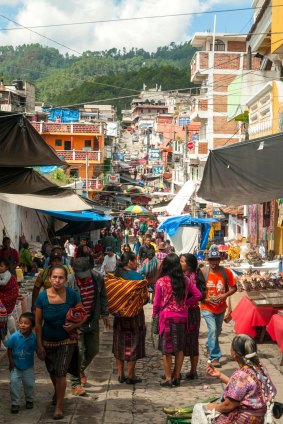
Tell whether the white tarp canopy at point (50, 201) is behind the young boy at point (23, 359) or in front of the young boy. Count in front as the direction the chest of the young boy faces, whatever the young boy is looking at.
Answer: behind

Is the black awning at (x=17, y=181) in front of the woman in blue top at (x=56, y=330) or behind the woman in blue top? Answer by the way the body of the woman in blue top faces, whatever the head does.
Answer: behind

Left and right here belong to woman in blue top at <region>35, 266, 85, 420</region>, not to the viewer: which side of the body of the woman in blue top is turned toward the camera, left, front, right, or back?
front

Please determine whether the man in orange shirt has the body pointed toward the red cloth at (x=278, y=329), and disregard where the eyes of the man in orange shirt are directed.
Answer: no

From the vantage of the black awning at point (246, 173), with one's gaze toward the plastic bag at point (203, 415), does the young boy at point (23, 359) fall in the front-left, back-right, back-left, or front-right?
front-right

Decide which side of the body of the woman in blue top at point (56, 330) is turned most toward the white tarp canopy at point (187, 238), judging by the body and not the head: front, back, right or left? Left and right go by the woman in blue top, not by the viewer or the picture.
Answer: back

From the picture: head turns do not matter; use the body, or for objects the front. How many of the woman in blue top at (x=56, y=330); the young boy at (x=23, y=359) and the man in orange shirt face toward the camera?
3

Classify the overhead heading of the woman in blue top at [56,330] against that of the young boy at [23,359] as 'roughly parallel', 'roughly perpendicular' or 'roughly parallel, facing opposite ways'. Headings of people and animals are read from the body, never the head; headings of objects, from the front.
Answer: roughly parallel

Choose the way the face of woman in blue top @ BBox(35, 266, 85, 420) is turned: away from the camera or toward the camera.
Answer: toward the camera

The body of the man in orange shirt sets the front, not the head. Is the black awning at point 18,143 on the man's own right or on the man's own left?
on the man's own right

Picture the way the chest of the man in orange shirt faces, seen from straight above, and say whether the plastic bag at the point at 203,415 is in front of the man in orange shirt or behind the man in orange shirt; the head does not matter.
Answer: in front

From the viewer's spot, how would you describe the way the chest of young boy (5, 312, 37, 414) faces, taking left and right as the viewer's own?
facing the viewer

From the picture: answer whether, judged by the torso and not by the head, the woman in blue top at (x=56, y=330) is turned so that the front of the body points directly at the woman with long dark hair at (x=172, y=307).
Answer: no

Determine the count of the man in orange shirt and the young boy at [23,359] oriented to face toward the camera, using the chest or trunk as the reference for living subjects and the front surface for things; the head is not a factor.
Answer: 2

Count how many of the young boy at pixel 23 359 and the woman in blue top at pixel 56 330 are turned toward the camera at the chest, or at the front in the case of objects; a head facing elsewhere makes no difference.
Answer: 2

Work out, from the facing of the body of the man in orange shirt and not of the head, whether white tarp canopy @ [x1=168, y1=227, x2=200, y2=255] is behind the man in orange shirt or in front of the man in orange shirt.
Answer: behind

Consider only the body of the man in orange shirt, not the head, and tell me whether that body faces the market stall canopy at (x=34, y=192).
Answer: no

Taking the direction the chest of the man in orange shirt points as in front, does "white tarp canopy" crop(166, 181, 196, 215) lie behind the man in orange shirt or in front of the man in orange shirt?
behind

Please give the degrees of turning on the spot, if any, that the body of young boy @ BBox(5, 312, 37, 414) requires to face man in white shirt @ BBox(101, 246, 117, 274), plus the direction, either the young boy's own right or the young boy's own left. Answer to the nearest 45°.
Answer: approximately 180°

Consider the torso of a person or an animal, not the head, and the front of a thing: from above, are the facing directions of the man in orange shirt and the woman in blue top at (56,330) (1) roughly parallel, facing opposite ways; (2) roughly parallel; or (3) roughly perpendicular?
roughly parallel
